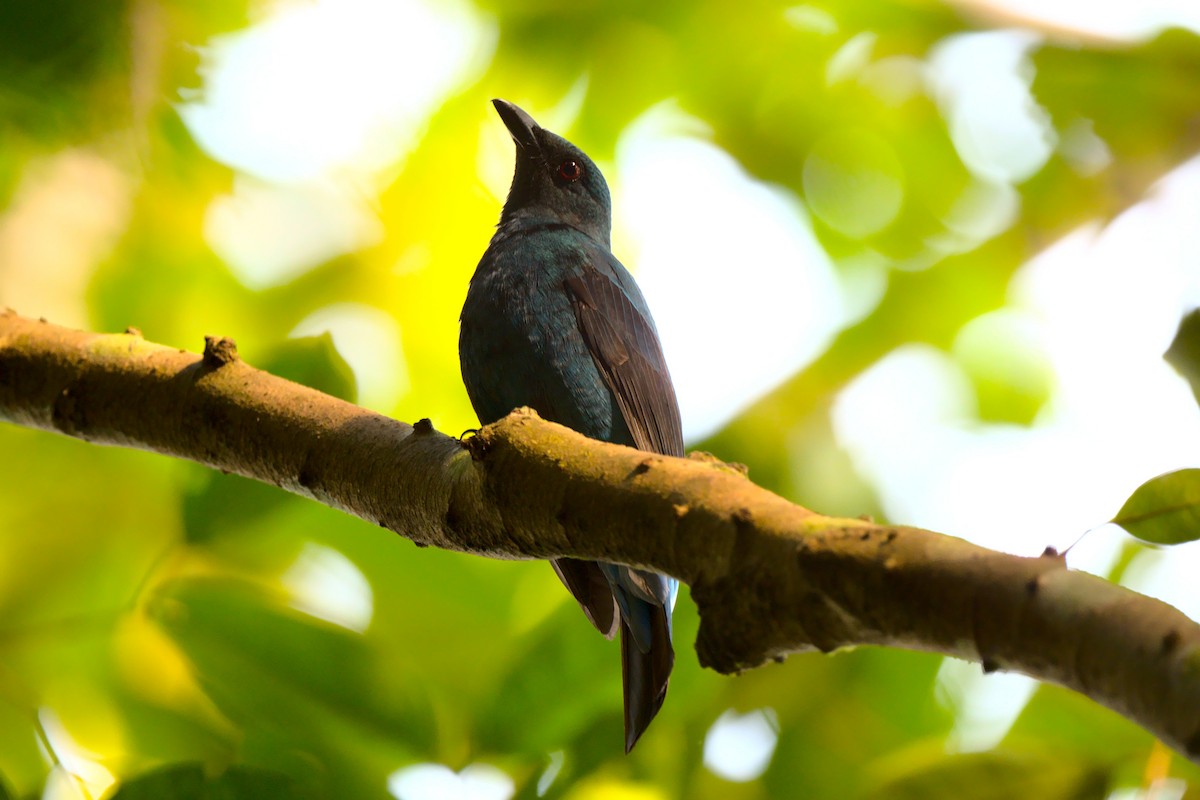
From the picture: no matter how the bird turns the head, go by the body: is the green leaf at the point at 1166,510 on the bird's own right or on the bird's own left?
on the bird's own left

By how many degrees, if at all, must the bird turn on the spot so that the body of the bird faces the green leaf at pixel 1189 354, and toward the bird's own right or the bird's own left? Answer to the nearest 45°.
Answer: approximately 90° to the bird's own left

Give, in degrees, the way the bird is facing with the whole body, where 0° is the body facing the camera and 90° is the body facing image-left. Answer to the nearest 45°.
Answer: approximately 45°
